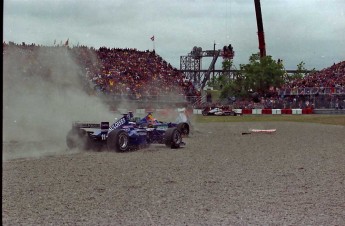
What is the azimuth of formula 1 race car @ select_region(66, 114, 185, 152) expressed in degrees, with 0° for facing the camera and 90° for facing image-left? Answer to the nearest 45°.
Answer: approximately 225°
